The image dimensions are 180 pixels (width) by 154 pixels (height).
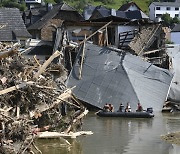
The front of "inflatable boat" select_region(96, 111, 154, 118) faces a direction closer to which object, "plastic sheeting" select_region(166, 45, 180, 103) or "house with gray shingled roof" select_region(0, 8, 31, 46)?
the house with gray shingled roof

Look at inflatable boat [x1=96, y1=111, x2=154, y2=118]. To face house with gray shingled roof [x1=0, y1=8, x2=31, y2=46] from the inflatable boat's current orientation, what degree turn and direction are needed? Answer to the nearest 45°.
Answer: approximately 45° to its right

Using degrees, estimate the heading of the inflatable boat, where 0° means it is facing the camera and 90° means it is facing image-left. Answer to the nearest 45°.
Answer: approximately 90°

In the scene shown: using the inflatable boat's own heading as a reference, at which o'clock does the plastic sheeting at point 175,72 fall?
The plastic sheeting is roughly at 4 o'clock from the inflatable boat.
